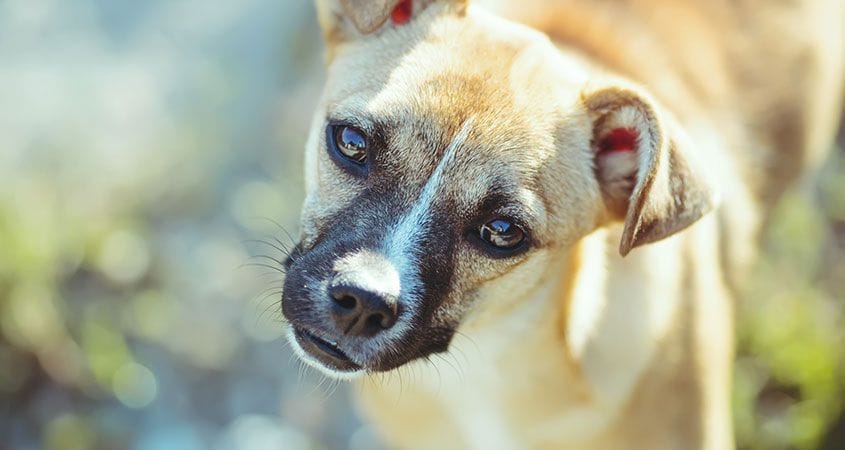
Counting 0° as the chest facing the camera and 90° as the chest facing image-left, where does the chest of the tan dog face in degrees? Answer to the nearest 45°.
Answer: approximately 45°
